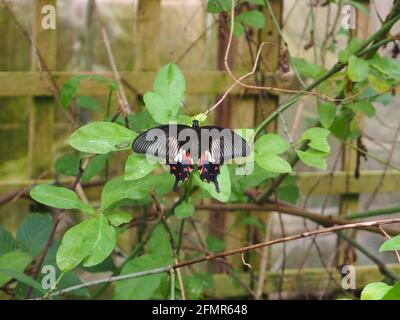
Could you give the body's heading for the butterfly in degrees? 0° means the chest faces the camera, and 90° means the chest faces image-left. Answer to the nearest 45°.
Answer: approximately 180°
